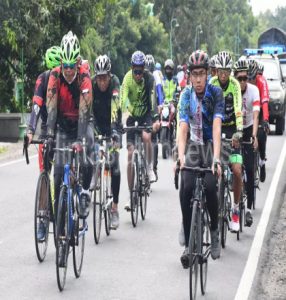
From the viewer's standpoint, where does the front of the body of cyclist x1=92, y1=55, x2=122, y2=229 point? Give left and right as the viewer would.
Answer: facing the viewer

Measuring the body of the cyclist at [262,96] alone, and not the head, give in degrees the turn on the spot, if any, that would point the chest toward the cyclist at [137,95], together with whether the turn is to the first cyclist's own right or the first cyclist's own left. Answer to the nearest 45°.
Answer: approximately 45° to the first cyclist's own right

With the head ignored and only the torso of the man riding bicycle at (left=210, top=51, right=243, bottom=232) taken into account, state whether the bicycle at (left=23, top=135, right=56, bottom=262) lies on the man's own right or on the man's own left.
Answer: on the man's own right

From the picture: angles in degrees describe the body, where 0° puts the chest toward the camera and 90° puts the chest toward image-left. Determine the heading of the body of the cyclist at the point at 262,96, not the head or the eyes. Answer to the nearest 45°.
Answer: approximately 0°

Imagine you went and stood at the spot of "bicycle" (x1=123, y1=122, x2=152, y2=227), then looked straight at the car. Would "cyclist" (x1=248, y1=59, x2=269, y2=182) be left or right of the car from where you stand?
right

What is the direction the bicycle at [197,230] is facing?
toward the camera

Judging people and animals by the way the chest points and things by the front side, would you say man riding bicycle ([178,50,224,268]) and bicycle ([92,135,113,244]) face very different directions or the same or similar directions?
same or similar directions

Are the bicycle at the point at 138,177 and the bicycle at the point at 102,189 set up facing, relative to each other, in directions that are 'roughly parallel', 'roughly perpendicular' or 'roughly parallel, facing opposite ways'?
roughly parallel

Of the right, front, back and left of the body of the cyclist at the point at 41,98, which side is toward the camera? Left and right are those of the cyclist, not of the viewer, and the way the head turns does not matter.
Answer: front
